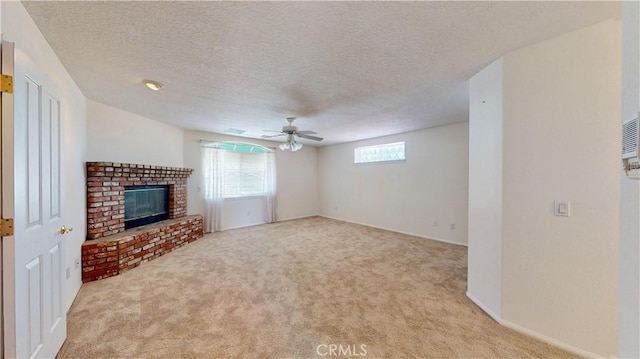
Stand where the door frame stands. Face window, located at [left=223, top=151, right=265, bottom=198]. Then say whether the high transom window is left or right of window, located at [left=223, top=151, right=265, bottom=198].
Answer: right

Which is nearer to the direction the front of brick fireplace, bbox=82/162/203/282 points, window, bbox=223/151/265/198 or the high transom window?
the high transom window

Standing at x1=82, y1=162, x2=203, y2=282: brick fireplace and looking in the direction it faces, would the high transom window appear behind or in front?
in front

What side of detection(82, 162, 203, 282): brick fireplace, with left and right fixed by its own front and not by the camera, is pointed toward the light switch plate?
front

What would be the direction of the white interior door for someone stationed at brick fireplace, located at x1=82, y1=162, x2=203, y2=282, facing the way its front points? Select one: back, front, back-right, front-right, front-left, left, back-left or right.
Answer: front-right

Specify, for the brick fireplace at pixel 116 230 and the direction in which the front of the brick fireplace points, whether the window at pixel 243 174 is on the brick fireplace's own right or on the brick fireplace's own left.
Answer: on the brick fireplace's own left

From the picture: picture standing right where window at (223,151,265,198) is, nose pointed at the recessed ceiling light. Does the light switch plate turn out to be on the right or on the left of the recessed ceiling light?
left
